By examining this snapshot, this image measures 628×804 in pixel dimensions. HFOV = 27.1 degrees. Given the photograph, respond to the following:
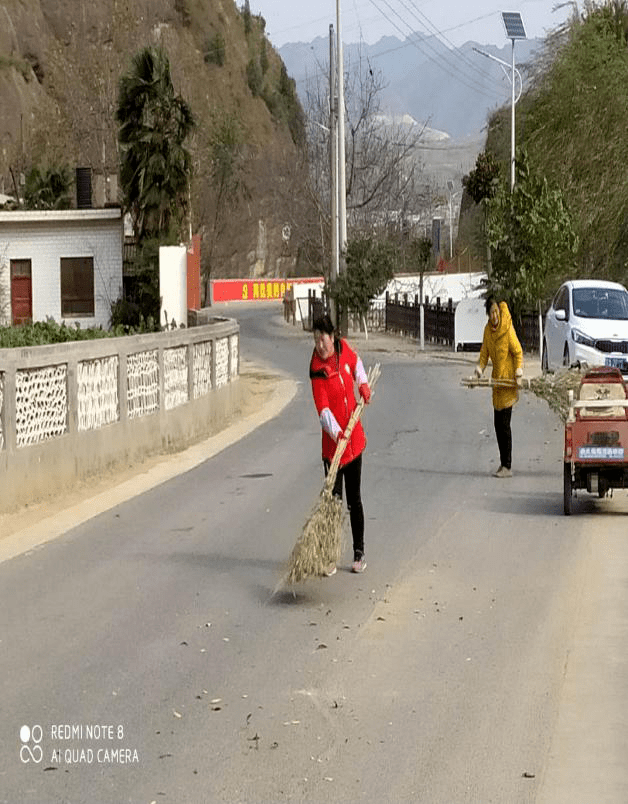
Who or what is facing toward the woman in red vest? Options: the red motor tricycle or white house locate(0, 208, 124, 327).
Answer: the white house

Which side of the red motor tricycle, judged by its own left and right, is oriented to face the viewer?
back

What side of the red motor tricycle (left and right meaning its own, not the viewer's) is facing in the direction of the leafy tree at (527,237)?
front

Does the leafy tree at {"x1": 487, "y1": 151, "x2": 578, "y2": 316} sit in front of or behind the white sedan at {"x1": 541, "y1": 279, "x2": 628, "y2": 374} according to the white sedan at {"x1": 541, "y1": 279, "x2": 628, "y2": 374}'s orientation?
behind

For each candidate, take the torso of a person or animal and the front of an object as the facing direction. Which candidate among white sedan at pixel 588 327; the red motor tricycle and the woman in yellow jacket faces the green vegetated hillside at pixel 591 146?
the red motor tricycle

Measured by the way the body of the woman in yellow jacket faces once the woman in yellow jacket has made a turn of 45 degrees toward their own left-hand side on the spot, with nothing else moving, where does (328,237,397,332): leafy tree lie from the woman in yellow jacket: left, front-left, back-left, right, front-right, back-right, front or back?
back

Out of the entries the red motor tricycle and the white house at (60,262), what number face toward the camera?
1
